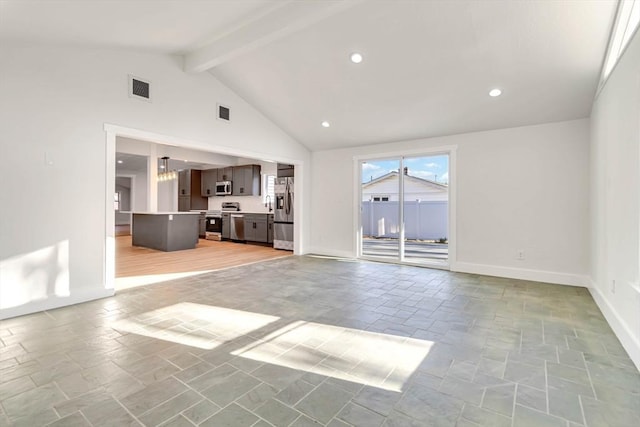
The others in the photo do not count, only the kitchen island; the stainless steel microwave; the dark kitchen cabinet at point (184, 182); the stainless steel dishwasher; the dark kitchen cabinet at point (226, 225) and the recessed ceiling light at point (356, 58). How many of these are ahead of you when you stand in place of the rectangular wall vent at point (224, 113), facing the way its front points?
1

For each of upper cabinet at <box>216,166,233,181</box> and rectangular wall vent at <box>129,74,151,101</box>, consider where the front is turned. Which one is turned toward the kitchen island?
the upper cabinet

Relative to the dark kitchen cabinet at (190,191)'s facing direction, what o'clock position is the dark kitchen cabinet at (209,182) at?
the dark kitchen cabinet at (209,182) is roughly at 9 o'clock from the dark kitchen cabinet at (190,191).

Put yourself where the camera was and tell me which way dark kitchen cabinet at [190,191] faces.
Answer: facing the viewer and to the left of the viewer

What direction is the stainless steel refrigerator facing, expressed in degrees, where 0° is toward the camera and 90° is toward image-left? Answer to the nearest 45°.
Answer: approximately 45°

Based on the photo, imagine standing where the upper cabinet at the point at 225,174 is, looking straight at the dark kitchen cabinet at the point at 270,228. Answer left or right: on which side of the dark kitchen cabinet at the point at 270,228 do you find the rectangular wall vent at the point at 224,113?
right

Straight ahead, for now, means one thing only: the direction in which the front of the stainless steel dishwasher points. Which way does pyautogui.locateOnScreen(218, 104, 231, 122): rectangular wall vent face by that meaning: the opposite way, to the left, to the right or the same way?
to the left

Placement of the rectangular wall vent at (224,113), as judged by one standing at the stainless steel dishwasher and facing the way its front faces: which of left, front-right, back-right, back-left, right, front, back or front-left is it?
front-left

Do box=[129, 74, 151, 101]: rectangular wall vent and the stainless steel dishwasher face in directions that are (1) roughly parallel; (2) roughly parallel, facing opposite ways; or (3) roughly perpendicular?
roughly perpendicular

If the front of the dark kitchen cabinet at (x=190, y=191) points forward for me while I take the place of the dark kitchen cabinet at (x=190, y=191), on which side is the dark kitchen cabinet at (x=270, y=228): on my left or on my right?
on my left

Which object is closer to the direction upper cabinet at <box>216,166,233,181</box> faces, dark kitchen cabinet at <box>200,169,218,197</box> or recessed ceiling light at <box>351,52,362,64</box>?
the recessed ceiling light

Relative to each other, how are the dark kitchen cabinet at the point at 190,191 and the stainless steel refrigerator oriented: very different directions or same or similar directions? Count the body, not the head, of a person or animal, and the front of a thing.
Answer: same or similar directions

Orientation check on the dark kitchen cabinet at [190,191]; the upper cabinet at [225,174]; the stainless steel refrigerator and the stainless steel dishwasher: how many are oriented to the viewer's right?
0

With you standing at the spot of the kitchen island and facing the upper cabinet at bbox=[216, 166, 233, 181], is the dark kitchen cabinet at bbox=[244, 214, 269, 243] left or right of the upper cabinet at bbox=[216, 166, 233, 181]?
right

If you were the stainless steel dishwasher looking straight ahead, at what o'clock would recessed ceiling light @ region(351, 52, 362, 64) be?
The recessed ceiling light is roughly at 10 o'clock from the stainless steel dishwasher.

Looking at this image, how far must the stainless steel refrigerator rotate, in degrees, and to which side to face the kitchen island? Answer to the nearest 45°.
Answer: approximately 45° to its right

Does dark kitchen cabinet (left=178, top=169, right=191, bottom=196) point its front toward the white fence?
no

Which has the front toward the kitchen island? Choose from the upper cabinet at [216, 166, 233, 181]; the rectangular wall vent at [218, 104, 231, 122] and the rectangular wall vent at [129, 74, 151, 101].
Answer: the upper cabinet

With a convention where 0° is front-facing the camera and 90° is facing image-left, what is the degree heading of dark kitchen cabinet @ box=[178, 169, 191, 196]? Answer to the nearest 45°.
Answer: approximately 45°
